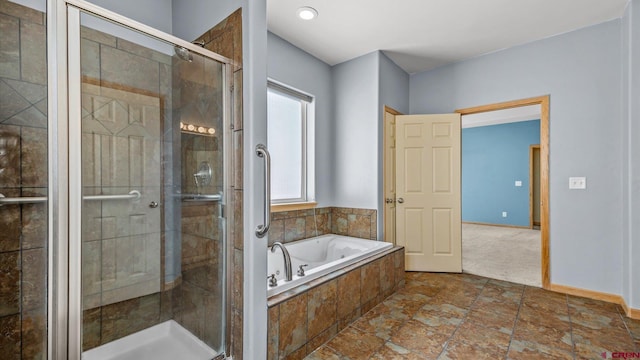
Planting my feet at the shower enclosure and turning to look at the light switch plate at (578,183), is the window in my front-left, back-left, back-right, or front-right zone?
front-left

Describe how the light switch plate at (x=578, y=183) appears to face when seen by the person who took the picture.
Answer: facing the viewer

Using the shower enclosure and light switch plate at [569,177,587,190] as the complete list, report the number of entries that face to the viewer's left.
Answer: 0

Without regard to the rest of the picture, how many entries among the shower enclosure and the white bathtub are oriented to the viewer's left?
0

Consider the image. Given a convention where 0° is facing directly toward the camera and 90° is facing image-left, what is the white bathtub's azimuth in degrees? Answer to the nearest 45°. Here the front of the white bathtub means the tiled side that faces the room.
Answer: approximately 315°

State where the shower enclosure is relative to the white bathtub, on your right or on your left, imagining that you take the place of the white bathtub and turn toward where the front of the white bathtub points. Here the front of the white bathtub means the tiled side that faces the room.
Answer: on your right

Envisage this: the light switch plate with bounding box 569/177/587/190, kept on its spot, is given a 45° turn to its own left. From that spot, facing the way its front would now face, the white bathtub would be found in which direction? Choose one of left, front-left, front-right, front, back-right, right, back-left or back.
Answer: right

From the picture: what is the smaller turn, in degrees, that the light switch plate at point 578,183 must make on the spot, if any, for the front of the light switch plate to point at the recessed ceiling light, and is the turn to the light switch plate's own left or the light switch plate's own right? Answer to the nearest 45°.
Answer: approximately 45° to the light switch plate's own right

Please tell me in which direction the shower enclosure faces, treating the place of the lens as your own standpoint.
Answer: facing the viewer and to the right of the viewer
